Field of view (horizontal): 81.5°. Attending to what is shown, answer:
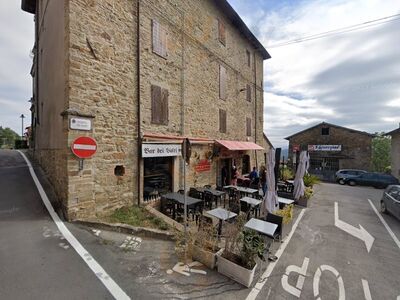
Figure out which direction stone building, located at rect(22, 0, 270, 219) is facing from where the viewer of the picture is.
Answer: facing the viewer and to the right of the viewer

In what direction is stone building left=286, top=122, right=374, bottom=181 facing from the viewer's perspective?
toward the camera

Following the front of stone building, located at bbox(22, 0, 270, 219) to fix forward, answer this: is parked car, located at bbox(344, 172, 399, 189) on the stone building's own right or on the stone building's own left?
on the stone building's own left

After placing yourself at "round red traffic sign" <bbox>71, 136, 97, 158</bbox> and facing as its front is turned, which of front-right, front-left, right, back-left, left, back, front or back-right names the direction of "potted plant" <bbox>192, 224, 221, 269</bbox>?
front-left

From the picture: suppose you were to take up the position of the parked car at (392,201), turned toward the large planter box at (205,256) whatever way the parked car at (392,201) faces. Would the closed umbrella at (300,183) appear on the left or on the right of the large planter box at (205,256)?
right

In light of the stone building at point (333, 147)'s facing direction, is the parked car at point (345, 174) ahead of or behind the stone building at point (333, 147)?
ahead

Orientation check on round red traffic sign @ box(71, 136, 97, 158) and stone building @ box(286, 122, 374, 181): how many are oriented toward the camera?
2

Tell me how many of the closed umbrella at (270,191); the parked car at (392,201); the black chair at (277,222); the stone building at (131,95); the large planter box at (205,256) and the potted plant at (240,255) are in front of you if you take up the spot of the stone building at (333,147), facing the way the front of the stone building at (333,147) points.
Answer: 6

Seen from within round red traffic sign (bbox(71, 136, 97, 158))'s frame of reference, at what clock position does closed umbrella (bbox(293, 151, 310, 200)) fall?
The closed umbrella is roughly at 9 o'clock from the round red traffic sign.

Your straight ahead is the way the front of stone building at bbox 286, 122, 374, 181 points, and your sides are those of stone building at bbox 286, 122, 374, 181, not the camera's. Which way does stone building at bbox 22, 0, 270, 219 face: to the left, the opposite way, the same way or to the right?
to the left

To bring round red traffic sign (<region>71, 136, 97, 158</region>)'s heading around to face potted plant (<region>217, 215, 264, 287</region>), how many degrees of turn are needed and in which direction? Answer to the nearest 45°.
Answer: approximately 45° to its left

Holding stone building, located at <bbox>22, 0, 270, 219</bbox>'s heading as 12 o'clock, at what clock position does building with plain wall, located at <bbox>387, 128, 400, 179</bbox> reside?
building with plain wall, located at <bbox>387, 128, 400, 179</bbox> is roughly at 10 o'clock from stone building, located at <bbox>22, 0, 270, 219</bbox>.

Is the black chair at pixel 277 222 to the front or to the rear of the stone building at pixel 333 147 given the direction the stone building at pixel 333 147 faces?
to the front

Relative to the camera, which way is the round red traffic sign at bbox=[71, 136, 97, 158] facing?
toward the camera

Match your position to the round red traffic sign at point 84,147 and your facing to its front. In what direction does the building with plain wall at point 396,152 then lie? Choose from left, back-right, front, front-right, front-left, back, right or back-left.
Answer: left
